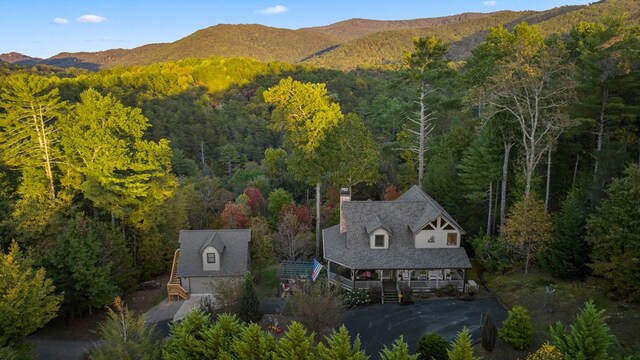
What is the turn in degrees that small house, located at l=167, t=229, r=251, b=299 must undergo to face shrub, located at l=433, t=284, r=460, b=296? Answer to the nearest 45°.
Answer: approximately 45° to its left

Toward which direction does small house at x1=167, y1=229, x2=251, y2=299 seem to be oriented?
toward the camera

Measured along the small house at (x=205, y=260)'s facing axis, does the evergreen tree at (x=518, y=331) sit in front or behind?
in front

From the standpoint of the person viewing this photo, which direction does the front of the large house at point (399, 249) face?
facing the viewer

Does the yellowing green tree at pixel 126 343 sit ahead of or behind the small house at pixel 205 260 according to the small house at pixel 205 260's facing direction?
ahead

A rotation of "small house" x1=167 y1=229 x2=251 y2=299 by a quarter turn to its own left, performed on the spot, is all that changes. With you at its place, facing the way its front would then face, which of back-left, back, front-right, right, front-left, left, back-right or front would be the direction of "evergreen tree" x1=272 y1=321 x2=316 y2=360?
right

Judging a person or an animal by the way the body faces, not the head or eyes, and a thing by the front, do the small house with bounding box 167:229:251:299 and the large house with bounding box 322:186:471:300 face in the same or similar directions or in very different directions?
same or similar directions

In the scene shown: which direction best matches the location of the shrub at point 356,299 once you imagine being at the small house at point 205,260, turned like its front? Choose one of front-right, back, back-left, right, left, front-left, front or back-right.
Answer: front-left

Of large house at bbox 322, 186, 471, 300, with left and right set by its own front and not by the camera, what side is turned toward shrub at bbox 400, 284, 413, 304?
front

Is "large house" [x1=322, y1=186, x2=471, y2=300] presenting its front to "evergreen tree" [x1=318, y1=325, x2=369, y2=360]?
yes

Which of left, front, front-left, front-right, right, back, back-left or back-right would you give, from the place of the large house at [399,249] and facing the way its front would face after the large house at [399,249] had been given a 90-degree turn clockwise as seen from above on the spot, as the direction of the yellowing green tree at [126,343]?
front-left

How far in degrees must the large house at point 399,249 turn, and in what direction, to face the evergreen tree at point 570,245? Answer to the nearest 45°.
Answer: approximately 90° to its left

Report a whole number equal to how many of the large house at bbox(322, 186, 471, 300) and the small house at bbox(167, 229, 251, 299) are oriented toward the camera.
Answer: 2

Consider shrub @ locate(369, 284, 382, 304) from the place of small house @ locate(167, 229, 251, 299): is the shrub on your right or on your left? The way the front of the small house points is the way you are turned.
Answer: on your left

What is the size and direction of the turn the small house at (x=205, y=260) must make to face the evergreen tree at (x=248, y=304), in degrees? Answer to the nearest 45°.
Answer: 0° — it already faces it

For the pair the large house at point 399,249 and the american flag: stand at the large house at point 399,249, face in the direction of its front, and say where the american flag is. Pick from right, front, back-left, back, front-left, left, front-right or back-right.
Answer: right

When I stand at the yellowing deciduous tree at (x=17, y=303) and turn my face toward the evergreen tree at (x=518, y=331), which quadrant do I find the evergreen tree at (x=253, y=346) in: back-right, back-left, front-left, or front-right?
front-right

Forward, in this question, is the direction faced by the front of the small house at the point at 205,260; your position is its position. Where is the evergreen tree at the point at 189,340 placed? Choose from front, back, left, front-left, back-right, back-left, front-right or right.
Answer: front
